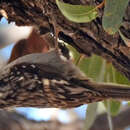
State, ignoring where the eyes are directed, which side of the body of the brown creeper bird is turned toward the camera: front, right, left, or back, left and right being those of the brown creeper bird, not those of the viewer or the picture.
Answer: left
